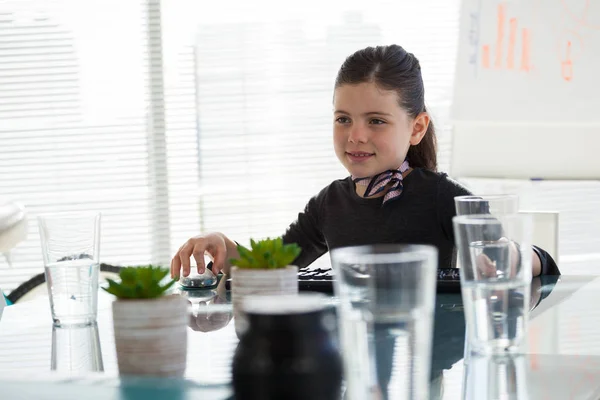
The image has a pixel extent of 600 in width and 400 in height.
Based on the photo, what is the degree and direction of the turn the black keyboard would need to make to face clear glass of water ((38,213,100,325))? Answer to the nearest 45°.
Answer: approximately 135° to its left

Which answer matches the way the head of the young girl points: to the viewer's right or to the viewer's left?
to the viewer's left

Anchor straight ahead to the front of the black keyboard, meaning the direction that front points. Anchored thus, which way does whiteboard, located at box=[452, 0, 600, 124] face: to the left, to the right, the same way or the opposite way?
the opposite way

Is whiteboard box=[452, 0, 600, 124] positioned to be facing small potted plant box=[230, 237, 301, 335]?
yes

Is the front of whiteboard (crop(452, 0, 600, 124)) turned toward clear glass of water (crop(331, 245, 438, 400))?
yes

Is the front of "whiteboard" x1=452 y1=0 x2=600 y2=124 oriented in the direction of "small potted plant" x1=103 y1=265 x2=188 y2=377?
yes

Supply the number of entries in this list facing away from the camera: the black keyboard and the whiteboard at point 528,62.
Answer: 1

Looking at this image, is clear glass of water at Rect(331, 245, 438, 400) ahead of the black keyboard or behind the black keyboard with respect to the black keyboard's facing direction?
behind

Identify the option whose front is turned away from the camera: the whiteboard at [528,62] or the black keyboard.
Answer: the black keyboard

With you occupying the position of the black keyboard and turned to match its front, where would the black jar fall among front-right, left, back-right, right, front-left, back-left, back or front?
back

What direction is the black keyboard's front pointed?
away from the camera
